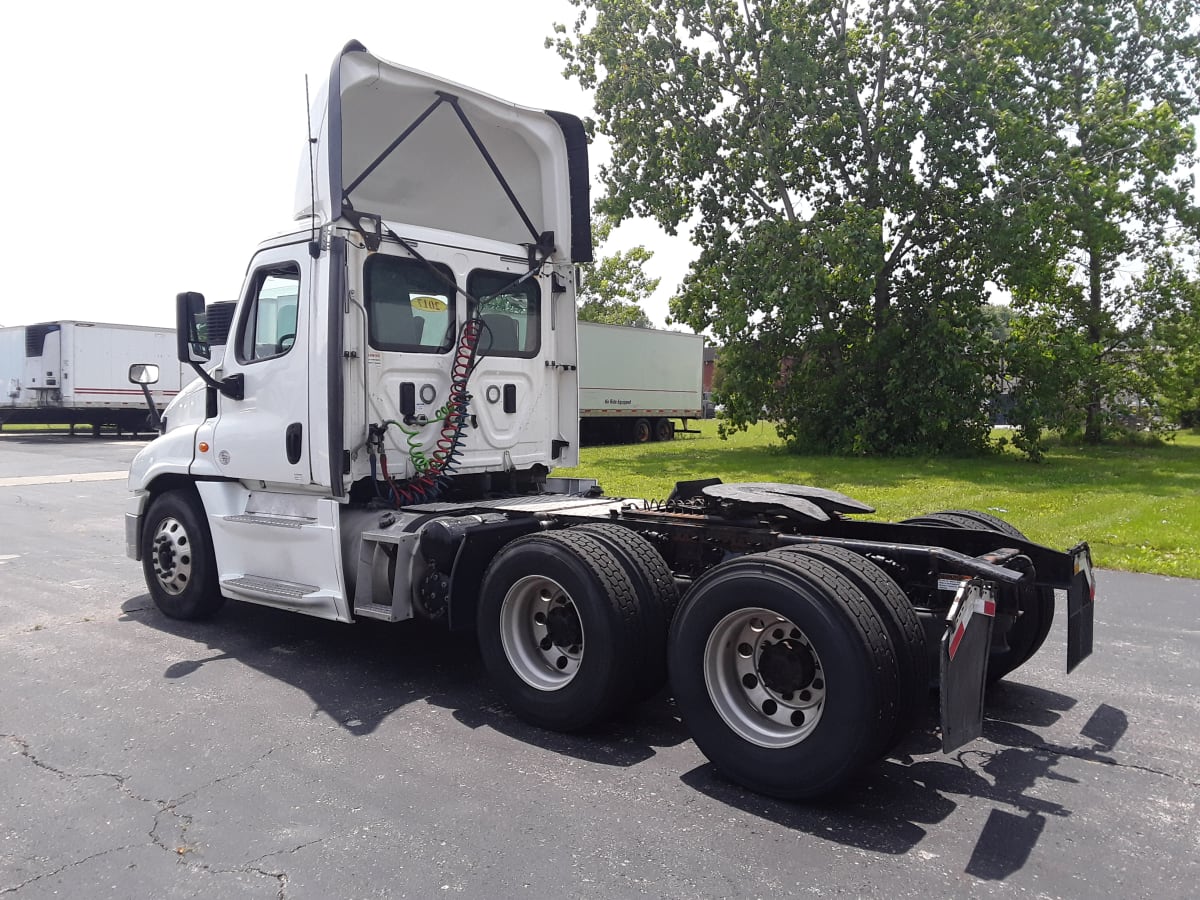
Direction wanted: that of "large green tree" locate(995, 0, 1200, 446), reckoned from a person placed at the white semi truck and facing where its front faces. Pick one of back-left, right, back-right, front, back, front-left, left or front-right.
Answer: right

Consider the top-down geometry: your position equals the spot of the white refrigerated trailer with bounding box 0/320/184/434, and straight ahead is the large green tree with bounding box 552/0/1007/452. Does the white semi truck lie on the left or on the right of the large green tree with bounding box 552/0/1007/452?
right

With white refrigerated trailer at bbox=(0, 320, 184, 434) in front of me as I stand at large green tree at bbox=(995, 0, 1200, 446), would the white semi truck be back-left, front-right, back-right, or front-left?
front-left

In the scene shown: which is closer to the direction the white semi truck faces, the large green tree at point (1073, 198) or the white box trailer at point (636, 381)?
the white box trailer

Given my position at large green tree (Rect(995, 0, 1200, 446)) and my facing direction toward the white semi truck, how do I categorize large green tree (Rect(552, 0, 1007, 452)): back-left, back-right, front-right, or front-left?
front-right

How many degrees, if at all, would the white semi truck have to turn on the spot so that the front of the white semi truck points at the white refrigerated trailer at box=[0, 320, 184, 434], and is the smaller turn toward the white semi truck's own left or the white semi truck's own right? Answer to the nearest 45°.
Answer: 0° — it already faces it

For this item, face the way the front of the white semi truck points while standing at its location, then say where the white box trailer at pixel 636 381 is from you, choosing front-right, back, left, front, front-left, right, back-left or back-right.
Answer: front-right

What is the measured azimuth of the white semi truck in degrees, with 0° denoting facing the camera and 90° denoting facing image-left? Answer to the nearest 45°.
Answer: approximately 135°

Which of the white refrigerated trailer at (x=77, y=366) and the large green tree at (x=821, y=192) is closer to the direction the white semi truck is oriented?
the white refrigerated trailer

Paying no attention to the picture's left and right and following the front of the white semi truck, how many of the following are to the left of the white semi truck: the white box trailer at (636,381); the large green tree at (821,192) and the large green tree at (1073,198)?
0

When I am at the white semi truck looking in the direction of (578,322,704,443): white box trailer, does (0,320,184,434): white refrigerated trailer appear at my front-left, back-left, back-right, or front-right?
front-left

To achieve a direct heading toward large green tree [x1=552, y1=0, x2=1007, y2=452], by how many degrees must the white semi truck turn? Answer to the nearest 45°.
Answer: approximately 45° to its right

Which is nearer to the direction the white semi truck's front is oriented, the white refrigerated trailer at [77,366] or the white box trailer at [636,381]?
the white refrigerated trailer
